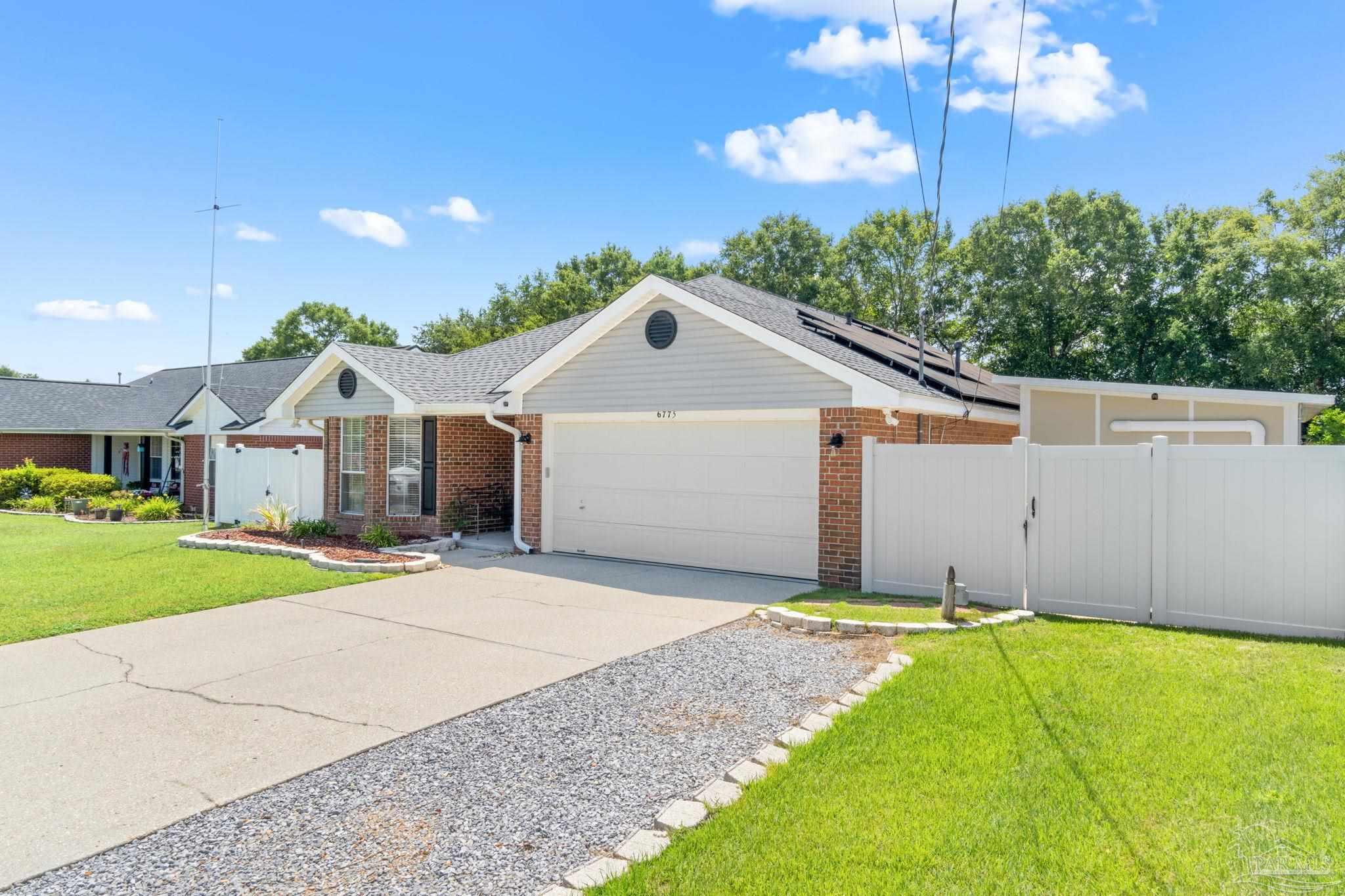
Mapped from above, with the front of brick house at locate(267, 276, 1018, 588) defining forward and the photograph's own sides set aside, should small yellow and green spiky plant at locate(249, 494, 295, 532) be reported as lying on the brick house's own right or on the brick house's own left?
on the brick house's own right

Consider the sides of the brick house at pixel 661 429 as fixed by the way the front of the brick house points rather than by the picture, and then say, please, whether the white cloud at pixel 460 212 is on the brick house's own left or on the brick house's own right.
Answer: on the brick house's own right

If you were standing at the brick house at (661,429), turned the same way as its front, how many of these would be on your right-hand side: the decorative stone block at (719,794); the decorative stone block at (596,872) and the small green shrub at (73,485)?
1

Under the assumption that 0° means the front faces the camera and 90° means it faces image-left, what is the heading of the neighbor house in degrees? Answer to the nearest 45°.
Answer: approximately 45°

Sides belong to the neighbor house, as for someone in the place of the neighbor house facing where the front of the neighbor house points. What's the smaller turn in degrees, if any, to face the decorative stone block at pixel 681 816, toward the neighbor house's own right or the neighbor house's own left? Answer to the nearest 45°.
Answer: approximately 45° to the neighbor house's own left

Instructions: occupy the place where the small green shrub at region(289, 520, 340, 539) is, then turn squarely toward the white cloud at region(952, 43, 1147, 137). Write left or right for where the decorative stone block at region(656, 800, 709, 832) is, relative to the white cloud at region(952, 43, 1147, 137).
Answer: right

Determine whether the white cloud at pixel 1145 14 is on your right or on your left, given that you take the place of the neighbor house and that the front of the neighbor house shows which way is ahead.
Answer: on your left

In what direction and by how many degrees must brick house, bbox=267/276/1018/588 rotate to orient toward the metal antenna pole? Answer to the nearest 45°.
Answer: approximately 90° to its right

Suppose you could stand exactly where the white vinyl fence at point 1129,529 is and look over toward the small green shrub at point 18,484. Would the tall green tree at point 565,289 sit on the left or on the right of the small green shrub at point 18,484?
right

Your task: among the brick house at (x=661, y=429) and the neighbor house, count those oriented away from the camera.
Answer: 0

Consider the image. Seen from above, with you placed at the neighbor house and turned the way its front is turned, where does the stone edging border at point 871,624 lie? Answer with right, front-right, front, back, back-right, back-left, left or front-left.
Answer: front-left

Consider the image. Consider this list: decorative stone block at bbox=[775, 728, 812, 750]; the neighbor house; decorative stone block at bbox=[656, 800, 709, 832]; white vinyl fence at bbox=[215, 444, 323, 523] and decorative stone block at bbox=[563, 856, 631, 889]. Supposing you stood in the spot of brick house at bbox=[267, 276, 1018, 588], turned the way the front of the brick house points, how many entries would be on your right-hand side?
2

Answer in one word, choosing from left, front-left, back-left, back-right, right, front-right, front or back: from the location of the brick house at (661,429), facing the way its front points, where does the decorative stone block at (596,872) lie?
front-left

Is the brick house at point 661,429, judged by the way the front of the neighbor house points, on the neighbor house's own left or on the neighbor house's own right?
on the neighbor house's own left
